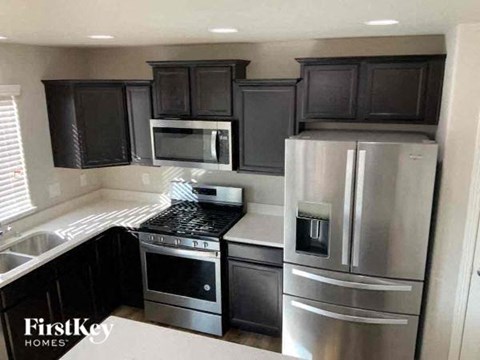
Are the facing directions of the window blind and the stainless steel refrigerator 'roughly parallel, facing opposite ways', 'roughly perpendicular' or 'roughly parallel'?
roughly perpendicular

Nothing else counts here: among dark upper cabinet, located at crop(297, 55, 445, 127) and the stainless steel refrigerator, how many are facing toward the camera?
2

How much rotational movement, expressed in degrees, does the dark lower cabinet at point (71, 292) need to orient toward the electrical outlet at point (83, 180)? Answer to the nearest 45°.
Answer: approximately 135° to its left

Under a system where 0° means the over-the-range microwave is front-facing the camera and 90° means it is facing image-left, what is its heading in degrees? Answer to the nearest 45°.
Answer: approximately 0°

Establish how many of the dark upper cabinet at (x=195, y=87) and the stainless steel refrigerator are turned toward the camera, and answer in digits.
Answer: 2
